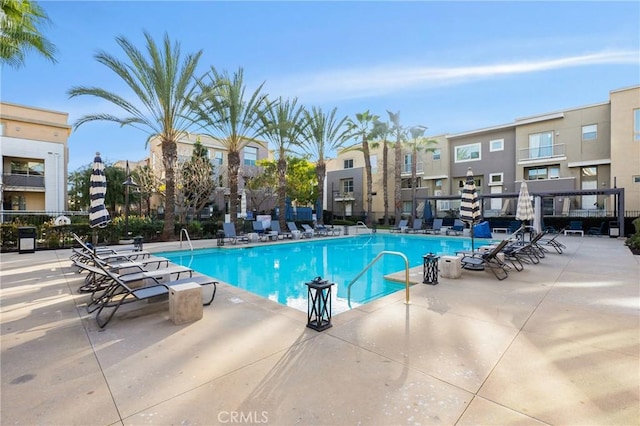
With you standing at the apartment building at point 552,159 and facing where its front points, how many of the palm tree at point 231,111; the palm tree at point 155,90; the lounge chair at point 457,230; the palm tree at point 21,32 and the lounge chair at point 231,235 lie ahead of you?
5

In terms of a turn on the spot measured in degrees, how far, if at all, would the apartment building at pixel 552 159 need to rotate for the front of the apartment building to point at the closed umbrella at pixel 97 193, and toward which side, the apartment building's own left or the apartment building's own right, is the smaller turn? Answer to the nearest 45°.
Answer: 0° — it already faces it

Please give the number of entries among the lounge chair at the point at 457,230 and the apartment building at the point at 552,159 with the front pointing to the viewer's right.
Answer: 0

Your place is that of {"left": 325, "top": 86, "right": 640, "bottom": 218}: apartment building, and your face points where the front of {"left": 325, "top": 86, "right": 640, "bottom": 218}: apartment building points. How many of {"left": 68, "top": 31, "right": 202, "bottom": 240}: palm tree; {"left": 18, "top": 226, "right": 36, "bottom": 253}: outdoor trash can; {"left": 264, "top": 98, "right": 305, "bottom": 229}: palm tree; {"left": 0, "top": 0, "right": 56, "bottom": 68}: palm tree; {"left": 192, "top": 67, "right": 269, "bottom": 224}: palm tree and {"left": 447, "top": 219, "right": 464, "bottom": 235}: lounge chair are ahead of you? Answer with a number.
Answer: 6

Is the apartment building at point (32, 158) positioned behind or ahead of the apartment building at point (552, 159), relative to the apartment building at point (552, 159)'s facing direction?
ahead

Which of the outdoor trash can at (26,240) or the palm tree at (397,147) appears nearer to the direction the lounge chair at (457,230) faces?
the outdoor trash can

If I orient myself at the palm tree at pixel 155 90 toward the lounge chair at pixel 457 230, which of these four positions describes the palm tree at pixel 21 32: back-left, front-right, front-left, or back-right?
back-right

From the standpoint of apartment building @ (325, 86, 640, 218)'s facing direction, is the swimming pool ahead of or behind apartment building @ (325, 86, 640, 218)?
ahead

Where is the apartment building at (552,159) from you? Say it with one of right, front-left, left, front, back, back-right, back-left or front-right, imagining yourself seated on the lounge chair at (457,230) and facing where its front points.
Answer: back

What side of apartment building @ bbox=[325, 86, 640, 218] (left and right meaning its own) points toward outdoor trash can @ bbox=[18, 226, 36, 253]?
front

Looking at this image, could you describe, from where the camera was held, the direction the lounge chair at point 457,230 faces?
facing the viewer and to the left of the viewer

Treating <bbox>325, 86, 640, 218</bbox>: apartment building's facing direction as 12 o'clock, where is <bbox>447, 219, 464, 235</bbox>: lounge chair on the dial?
The lounge chair is roughly at 12 o'clock from the apartment building.

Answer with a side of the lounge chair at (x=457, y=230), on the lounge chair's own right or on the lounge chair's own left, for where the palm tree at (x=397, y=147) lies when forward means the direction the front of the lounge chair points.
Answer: on the lounge chair's own right

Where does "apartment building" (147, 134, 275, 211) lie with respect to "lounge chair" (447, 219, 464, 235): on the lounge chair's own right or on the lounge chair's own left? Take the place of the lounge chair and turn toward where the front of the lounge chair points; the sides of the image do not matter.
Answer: on the lounge chair's own right

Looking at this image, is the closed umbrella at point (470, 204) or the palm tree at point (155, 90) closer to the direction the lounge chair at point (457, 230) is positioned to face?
the palm tree

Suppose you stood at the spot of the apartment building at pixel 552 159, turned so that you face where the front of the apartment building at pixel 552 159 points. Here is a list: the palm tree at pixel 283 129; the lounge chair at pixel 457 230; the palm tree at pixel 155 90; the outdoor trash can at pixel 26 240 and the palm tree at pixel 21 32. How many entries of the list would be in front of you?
5

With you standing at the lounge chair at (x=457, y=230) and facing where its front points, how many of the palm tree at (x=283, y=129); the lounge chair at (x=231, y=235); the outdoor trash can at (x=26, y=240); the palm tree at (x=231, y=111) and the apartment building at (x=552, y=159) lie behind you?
1
